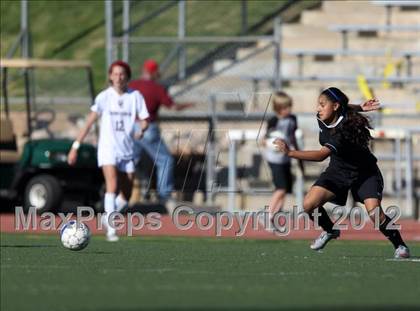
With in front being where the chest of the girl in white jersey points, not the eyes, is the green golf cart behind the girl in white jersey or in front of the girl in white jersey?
behind

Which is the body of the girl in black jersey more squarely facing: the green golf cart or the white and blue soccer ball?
the white and blue soccer ball

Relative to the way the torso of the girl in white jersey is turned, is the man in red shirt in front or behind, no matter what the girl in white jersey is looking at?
behind
